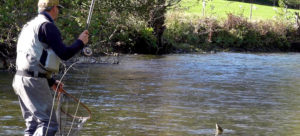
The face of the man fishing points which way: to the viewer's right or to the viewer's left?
to the viewer's right

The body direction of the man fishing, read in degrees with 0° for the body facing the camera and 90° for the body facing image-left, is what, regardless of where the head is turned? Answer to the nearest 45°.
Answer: approximately 225°
